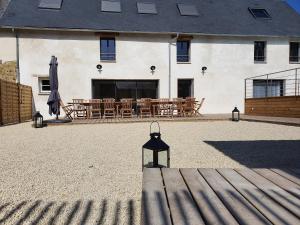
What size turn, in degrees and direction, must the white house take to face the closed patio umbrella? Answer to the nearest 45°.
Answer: approximately 45° to its right

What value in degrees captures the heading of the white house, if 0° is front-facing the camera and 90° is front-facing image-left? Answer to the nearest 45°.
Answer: approximately 0°
